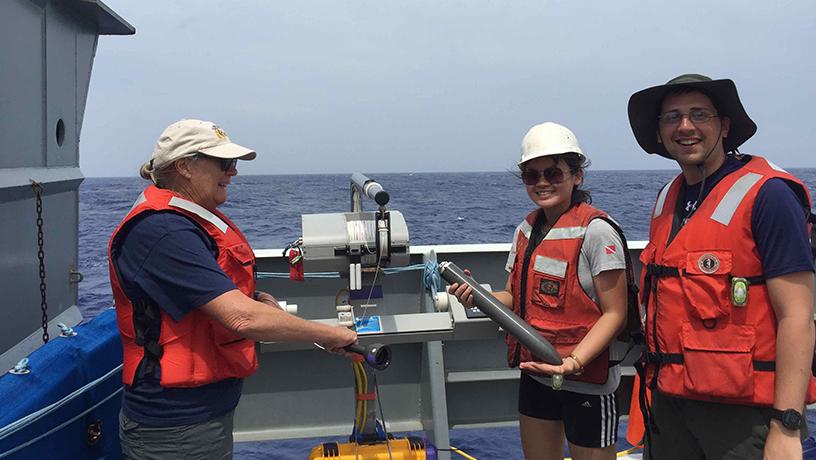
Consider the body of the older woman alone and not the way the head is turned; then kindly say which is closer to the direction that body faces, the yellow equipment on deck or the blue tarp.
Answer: the yellow equipment on deck

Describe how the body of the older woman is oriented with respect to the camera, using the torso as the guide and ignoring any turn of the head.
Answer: to the viewer's right

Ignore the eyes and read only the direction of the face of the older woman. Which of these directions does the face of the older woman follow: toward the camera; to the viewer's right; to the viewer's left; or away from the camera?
to the viewer's right

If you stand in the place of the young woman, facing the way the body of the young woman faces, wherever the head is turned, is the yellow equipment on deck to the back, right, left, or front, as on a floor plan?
right

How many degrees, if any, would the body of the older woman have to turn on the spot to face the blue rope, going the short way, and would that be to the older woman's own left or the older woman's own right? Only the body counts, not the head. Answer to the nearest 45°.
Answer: approximately 45° to the older woman's own left

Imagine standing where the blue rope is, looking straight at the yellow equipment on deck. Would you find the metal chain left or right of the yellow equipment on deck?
right

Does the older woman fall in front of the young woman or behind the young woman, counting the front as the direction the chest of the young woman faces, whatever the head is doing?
in front

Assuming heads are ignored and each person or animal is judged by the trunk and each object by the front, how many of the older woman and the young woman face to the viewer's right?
1

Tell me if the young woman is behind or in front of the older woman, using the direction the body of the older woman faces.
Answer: in front
